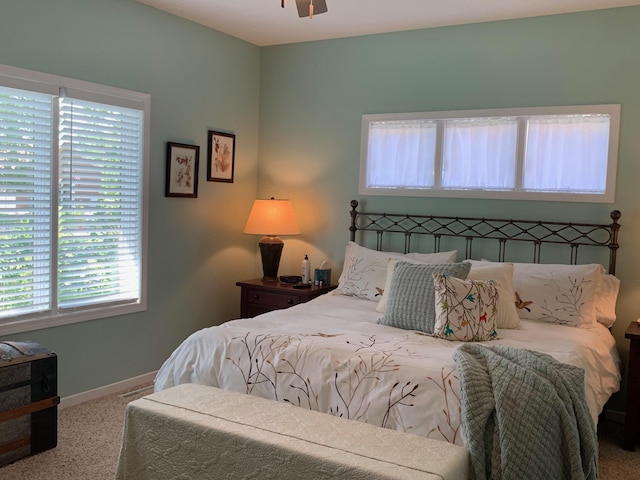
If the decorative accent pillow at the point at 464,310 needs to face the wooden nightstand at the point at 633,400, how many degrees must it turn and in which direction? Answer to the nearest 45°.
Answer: approximately 135° to its left

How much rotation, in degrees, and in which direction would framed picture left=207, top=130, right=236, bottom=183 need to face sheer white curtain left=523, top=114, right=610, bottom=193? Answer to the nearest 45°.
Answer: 0° — it already faces it

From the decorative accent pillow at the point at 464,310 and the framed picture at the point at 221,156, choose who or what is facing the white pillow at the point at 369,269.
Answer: the framed picture

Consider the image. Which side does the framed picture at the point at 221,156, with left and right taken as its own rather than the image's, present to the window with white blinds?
right

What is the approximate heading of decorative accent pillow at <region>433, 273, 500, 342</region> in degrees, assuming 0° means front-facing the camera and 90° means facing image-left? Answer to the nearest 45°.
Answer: approximately 0°

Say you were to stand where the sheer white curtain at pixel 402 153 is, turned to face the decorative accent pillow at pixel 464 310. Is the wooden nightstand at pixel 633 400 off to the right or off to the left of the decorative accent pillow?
left

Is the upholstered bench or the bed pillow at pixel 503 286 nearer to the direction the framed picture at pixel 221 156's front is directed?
the bed pillow

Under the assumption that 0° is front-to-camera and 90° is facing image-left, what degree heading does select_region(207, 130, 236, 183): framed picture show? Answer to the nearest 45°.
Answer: approximately 315°

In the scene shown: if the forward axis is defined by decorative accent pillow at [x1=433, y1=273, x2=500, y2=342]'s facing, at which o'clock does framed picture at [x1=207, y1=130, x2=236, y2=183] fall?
The framed picture is roughly at 4 o'clock from the decorative accent pillow.

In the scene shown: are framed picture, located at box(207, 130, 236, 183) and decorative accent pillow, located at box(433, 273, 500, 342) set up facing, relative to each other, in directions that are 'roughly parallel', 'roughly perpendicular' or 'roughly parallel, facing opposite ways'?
roughly perpendicular

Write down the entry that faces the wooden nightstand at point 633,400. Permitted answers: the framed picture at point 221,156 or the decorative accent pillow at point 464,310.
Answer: the framed picture
